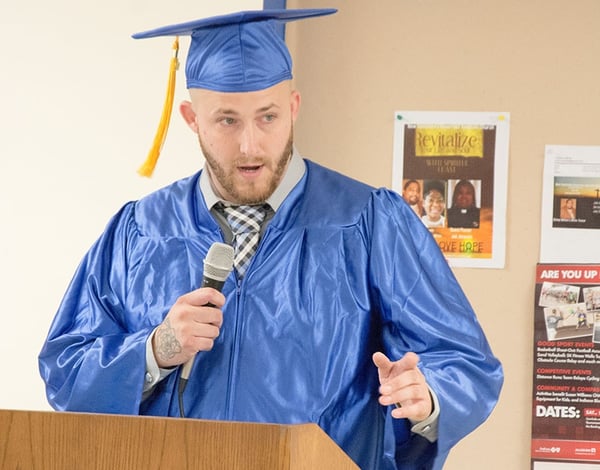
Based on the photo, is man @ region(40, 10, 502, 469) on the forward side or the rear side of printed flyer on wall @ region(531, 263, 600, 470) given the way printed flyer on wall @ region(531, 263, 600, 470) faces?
on the forward side

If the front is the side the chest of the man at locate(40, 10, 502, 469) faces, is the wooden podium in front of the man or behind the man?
in front

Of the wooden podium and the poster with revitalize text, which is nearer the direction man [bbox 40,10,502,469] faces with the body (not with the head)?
the wooden podium

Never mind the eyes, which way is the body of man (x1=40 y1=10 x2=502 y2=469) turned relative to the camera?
toward the camera

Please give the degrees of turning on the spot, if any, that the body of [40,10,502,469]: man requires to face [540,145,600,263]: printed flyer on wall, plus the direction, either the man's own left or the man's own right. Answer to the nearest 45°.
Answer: approximately 135° to the man's own left

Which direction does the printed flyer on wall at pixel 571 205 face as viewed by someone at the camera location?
facing the viewer

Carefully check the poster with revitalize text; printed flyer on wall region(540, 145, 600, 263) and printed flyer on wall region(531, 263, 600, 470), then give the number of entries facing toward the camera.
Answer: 3

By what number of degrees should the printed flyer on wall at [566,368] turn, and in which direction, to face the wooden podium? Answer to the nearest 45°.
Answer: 0° — it already faces it

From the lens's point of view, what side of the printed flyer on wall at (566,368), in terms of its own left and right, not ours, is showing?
front
